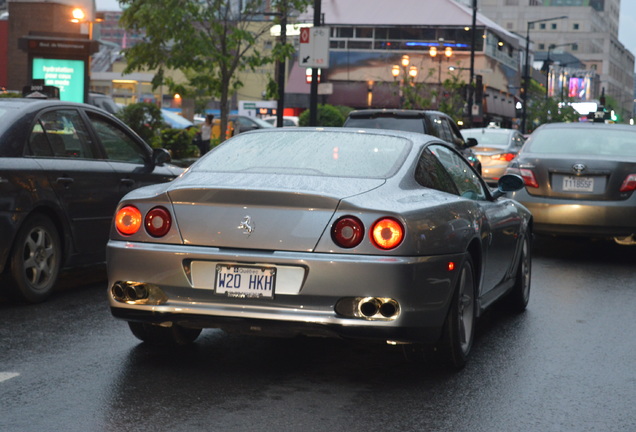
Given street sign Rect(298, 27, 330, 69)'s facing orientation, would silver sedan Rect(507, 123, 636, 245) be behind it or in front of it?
in front

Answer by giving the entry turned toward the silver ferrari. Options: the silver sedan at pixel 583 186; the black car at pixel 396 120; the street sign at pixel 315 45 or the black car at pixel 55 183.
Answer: the street sign

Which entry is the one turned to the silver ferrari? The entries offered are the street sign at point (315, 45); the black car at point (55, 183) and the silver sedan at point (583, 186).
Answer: the street sign

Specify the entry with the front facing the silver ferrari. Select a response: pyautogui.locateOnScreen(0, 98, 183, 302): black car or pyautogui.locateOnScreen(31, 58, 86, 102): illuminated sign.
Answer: the illuminated sign

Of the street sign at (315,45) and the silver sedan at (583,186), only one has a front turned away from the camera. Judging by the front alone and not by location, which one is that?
the silver sedan

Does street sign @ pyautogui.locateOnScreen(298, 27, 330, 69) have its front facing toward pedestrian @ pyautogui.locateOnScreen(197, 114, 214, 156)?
no

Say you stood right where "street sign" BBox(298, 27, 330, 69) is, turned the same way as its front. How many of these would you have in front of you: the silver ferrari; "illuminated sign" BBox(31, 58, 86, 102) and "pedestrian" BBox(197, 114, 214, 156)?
1

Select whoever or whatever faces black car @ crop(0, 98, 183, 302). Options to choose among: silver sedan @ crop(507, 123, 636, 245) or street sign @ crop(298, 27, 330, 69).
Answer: the street sign

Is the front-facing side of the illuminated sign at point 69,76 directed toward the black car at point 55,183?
yes

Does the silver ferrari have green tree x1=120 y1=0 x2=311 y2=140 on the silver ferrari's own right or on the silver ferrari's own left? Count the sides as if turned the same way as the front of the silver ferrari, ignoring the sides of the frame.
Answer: on the silver ferrari's own left

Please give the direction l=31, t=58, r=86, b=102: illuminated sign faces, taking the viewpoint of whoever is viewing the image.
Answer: facing the viewer

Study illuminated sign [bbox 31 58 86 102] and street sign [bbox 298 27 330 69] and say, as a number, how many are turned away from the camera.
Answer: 0

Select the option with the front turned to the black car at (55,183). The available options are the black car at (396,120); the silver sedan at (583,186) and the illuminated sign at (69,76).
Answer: the illuminated sign

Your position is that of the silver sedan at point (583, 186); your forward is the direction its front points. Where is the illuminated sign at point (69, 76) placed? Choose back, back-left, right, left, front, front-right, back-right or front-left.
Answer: front-left

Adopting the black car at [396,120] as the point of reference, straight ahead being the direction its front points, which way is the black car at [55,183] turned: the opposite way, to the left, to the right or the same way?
the same way

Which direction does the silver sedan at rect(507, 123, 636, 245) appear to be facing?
away from the camera

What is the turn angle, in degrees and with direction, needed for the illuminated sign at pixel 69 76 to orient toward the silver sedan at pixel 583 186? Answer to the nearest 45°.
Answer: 0° — it already faces it

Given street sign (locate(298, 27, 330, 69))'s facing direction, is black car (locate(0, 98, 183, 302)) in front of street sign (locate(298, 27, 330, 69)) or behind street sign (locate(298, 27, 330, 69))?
in front
